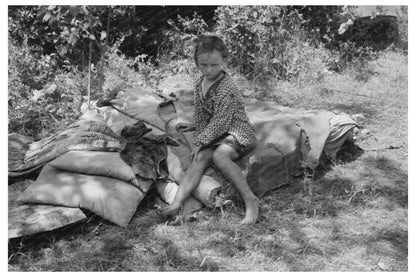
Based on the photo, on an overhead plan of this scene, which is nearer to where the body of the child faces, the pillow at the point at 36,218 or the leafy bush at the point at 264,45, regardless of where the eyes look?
the pillow

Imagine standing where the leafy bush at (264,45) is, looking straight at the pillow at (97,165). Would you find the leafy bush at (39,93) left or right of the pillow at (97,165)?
right

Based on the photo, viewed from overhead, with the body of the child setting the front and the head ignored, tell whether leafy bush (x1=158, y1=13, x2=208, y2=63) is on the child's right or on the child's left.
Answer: on the child's right

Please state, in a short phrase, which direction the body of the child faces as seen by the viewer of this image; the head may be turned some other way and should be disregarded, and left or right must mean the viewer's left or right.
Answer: facing the viewer and to the left of the viewer

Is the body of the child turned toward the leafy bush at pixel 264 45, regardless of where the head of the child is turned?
no

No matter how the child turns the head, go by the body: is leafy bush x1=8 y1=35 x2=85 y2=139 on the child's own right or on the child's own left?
on the child's own right

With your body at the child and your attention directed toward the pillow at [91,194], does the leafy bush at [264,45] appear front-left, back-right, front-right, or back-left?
back-right
